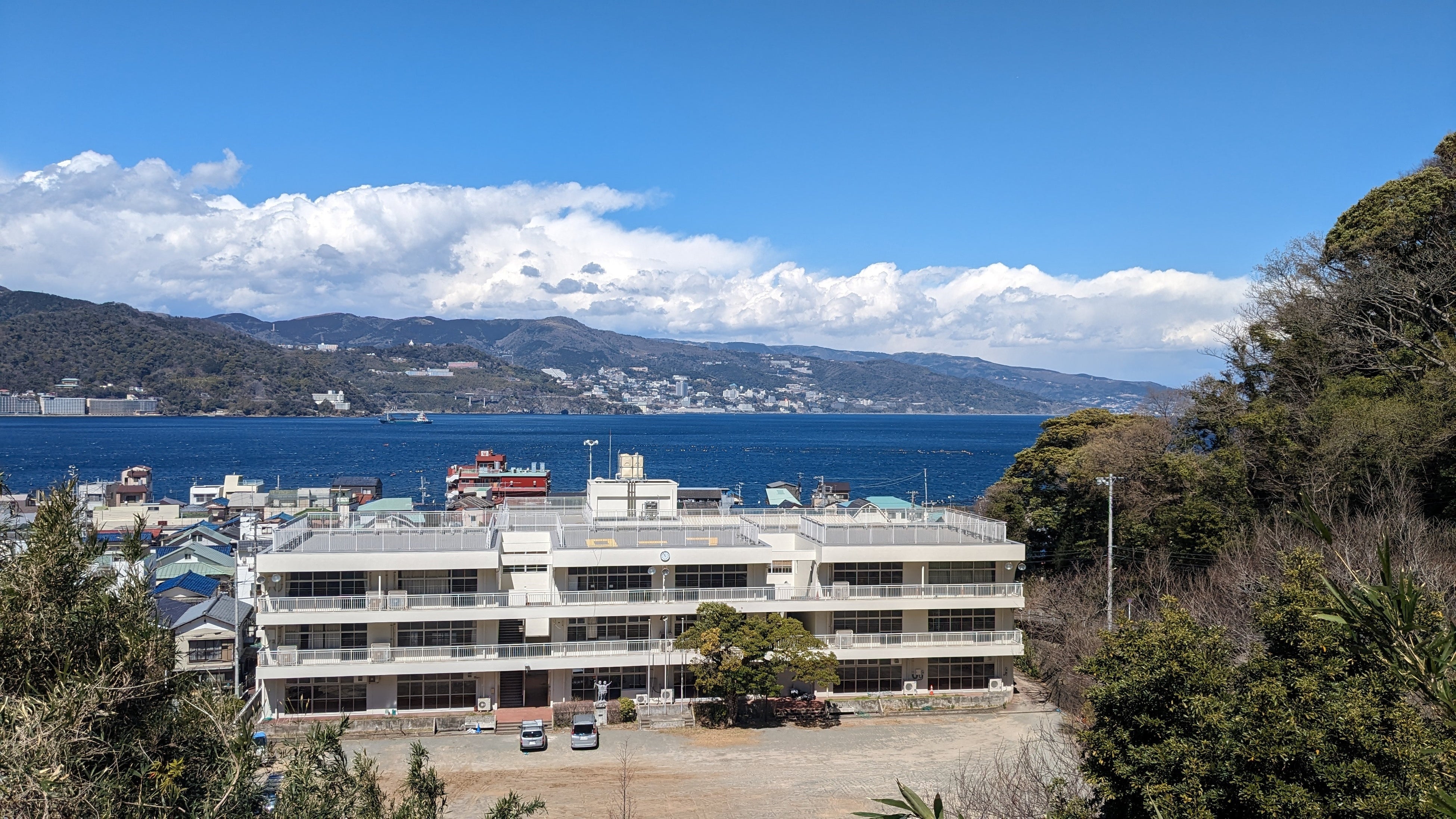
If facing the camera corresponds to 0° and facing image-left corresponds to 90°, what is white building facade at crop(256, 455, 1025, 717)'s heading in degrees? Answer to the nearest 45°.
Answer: approximately 0°

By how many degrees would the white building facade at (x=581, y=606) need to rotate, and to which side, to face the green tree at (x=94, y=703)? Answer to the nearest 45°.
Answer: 0° — it already faces it

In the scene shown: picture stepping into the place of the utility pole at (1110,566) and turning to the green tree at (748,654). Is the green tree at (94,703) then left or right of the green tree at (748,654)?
left

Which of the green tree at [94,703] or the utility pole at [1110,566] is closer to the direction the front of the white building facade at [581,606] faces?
the green tree

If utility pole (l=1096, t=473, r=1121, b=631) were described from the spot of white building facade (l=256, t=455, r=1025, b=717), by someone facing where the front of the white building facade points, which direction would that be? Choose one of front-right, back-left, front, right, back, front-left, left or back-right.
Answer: left
